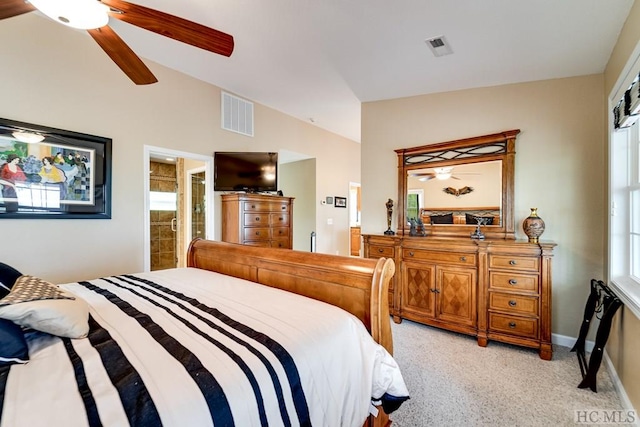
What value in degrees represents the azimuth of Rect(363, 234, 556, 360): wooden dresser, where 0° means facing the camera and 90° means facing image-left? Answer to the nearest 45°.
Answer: approximately 45°

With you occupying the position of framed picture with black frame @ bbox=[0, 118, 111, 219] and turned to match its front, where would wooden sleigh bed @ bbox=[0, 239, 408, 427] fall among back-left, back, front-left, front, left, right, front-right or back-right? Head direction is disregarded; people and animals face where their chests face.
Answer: front-right

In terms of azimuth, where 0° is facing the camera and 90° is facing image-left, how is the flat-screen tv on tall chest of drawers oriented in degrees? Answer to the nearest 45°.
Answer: approximately 0°

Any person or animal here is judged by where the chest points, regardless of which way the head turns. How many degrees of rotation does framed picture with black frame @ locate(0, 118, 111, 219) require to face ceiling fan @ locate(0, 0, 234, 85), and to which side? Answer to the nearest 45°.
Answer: approximately 45° to its right

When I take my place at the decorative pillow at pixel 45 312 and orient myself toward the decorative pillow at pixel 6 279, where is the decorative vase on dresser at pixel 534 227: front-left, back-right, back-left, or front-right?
back-right

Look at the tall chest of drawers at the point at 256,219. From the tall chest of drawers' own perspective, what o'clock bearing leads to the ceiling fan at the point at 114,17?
The ceiling fan is roughly at 2 o'clock from the tall chest of drawers.

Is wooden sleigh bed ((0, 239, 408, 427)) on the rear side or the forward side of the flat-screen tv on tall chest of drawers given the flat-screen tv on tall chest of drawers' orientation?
on the forward side

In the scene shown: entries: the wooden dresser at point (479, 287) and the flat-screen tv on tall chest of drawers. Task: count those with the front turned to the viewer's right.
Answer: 0

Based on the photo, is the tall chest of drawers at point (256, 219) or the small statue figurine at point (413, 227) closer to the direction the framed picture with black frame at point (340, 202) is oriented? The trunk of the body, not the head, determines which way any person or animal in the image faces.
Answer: the small statue figurine

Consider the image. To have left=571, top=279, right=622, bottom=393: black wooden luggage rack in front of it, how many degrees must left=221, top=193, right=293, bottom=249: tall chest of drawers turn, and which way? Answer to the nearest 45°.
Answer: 0° — it already faces it

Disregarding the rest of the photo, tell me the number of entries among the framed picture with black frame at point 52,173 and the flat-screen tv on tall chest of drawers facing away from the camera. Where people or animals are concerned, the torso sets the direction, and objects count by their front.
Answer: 0

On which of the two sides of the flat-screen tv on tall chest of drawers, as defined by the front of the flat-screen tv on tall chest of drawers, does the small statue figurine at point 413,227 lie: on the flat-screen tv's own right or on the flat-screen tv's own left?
on the flat-screen tv's own left

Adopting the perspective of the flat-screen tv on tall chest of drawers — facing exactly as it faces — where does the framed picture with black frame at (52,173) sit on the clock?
The framed picture with black frame is roughly at 2 o'clock from the flat-screen tv on tall chest of drawers.
